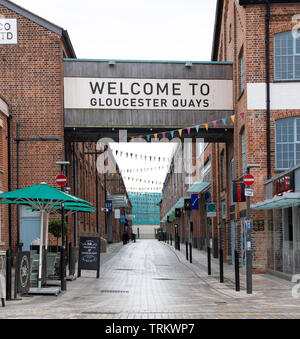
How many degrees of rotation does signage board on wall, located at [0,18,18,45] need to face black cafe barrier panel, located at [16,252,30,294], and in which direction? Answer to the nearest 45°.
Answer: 0° — it already faces it

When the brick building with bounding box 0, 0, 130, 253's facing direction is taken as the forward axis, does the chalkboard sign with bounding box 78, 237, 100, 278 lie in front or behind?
in front

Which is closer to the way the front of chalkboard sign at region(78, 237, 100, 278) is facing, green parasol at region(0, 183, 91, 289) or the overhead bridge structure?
the green parasol

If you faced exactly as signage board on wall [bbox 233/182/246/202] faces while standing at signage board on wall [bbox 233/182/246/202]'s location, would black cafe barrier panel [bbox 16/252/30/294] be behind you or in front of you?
in front
